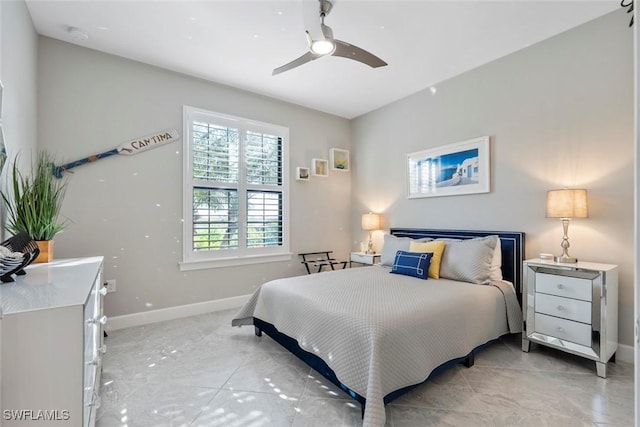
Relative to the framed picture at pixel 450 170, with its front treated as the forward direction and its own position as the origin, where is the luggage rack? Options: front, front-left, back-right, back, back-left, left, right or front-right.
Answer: front-right

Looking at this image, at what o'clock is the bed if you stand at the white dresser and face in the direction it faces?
The bed is roughly at 12 o'clock from the white dresser.

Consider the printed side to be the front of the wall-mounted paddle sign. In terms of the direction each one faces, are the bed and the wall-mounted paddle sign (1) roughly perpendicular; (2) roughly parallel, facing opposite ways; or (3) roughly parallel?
roughly perpendicular

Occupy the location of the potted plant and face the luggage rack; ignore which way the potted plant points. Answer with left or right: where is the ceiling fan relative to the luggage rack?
right

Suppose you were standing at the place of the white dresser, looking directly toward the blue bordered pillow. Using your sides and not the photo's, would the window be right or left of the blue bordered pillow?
left

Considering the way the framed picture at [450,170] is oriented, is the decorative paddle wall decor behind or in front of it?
in front

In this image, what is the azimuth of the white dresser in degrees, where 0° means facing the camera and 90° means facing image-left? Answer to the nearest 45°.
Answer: approximately 270°

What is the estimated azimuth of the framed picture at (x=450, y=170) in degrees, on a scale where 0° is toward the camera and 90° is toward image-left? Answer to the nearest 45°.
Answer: approximately 45°

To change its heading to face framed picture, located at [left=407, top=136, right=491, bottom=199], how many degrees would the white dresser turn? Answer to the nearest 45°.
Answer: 0° — it already faces it

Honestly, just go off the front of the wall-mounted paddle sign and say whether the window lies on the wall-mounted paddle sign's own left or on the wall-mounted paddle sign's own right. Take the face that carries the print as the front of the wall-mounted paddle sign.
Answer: on the wall-mounted paddle sign's own left
